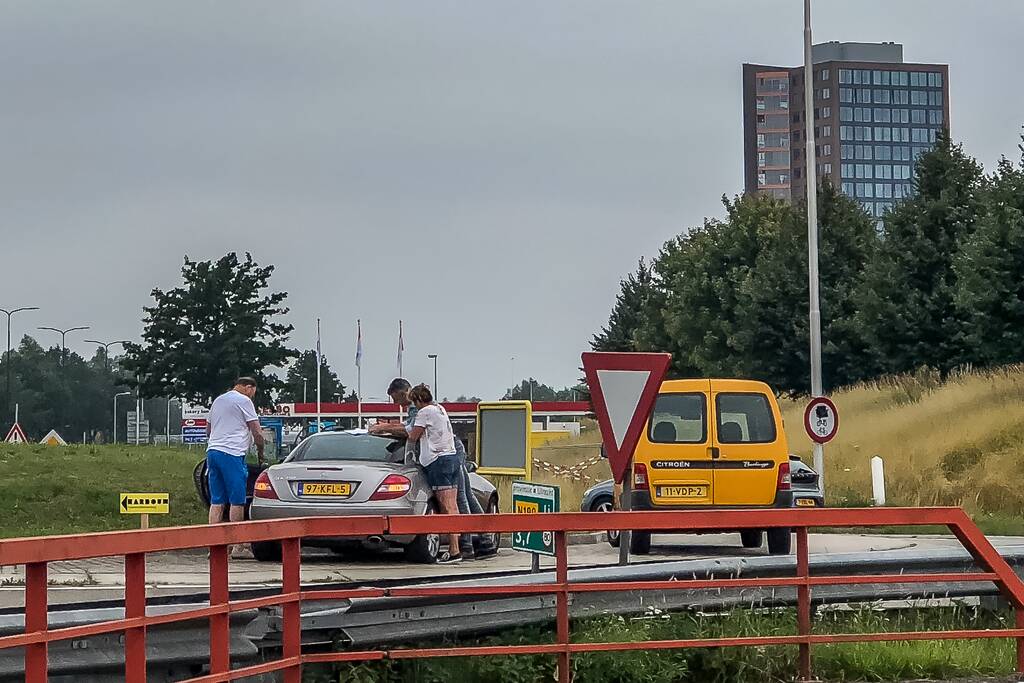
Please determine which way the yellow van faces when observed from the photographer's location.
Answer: facing away from the viewer

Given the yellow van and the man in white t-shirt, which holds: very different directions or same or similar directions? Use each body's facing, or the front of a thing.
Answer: same or similar directions

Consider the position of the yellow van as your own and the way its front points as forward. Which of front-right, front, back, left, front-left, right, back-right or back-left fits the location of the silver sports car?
back-left

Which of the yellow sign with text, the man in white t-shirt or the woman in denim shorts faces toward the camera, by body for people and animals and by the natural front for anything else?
the yellow sign with text

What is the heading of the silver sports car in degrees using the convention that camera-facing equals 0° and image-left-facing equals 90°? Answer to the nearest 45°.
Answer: approximately 225°

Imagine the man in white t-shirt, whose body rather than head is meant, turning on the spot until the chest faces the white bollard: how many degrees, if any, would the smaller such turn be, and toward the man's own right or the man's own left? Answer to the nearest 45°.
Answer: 0° — they already face it

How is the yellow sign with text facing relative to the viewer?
toward the camera

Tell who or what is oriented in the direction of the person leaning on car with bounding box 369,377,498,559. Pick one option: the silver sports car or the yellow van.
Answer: the silver sports car

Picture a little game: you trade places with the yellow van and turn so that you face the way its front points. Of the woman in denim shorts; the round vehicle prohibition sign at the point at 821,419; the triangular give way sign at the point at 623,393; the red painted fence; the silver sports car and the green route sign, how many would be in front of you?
1

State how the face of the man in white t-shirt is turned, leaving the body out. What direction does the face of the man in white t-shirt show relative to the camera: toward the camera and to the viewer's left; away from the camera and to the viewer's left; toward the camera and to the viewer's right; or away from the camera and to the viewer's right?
away from the camera and to the viewer's right

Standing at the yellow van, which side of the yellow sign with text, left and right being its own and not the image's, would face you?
left

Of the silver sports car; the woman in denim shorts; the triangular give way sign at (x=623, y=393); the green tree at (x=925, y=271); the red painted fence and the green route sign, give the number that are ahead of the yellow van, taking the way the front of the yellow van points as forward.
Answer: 1

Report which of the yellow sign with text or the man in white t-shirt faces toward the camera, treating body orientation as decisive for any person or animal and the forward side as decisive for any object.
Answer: the yellow sign with text

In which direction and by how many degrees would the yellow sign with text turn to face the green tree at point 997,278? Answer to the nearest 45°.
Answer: approximately 135° to its left
